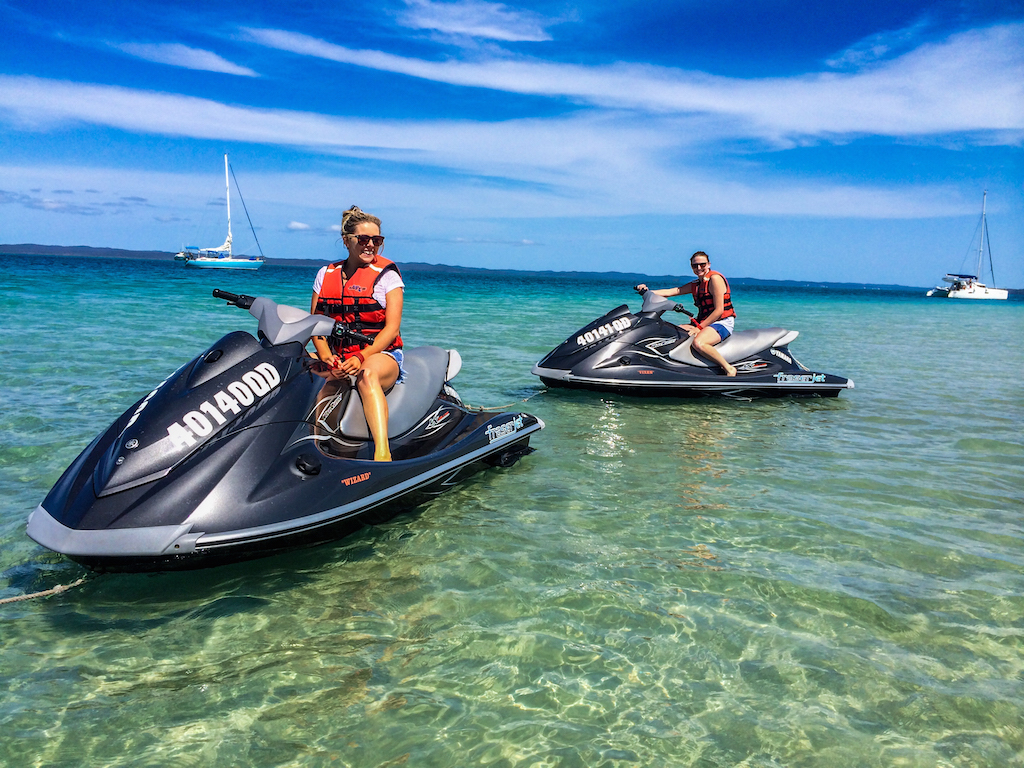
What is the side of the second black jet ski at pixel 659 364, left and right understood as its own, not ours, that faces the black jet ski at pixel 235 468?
left

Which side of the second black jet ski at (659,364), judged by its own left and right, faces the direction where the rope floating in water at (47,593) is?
left

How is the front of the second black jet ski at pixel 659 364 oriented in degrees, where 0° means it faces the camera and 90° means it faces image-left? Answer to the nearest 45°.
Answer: approximately 90°

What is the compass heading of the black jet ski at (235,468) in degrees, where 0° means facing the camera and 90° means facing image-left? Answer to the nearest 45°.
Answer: approximately 45°

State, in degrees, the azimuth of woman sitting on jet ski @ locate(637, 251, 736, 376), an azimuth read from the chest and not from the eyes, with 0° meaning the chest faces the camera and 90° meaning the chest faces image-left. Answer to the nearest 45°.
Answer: approximately 45°

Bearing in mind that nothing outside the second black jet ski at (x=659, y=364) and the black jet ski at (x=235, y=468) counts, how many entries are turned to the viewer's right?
0

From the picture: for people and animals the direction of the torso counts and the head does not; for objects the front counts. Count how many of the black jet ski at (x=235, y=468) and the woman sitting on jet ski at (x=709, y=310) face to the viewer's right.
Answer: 0
